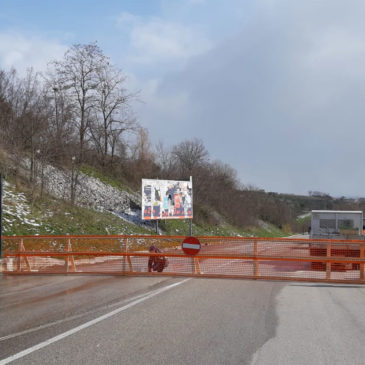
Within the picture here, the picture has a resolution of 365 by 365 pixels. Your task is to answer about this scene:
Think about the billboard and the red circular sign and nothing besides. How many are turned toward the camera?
2

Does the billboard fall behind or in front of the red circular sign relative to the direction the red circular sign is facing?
behind

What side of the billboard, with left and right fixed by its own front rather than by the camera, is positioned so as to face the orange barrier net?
front

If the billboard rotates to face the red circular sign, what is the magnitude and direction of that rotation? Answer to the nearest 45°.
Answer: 0° — it already faces it

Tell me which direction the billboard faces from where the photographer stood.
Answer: facing the viewer

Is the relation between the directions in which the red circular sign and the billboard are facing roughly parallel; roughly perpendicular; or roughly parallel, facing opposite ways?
roughly parallel
